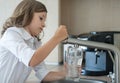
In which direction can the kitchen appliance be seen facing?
toward the camera

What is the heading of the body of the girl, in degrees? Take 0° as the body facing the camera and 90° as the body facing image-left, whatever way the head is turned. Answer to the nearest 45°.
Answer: approximately 270°

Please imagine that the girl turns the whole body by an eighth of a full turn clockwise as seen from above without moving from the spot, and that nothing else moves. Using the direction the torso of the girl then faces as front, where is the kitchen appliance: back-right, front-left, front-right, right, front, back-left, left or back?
left

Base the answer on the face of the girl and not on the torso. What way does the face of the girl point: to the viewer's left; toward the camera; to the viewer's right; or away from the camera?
to the viewer's right

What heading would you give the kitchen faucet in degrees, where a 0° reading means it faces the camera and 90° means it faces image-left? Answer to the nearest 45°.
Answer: approximately 90°

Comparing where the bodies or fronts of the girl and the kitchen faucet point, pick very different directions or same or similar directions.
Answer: very different directions
